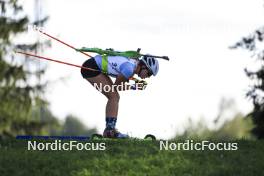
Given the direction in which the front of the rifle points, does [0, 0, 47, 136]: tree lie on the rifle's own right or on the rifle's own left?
on the rifle's own left

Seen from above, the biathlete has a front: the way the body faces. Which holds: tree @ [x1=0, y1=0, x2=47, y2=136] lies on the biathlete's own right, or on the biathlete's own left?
on the biathlete's own left

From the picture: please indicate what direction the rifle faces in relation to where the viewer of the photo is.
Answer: facing to the right of the viewer

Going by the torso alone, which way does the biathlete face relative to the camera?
to the viewer's right
